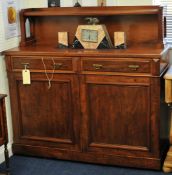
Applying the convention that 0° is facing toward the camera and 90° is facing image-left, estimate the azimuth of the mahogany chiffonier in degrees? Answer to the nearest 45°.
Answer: approximately 0°

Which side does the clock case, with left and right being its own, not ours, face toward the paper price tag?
right

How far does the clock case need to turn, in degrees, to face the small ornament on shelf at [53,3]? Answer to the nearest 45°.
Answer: approximately 135° to its right

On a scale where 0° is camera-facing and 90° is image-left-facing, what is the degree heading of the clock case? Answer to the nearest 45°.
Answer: approximately 0°
